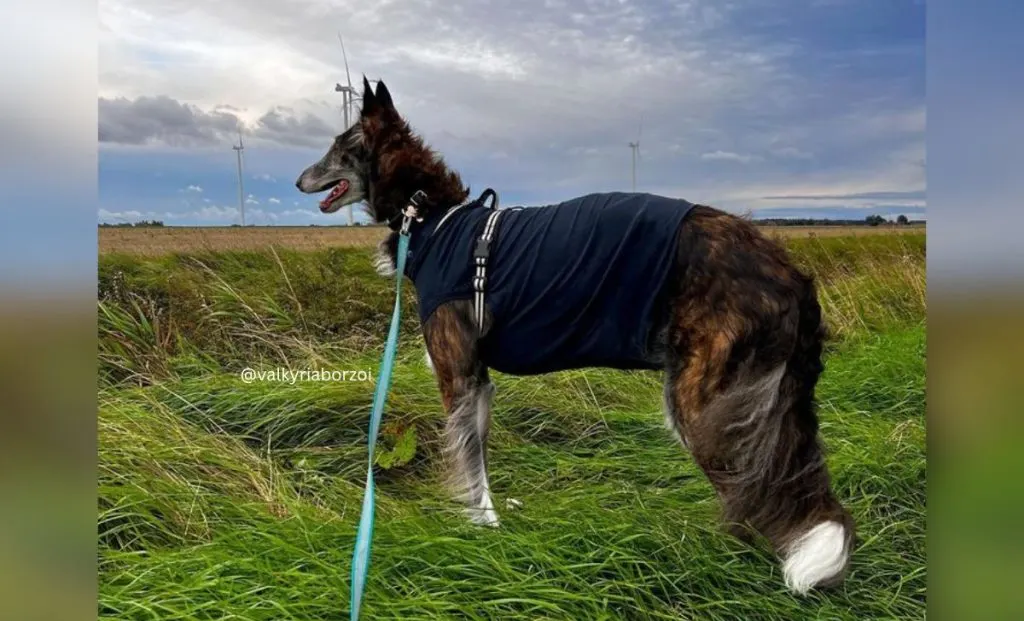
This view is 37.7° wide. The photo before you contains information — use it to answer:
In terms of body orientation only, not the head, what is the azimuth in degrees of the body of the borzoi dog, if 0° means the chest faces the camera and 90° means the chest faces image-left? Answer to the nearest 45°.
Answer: approximately 90°
